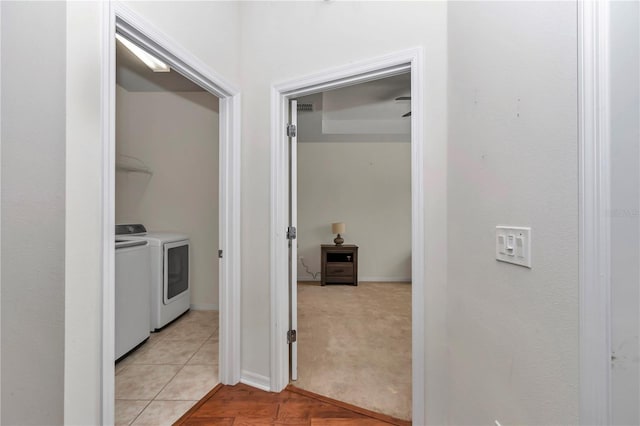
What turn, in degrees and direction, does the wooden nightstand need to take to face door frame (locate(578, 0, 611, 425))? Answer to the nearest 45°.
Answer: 0° — it already faces it

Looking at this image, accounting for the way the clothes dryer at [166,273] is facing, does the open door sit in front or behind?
in front

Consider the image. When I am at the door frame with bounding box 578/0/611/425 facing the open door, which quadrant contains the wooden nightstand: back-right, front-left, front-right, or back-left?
front-right

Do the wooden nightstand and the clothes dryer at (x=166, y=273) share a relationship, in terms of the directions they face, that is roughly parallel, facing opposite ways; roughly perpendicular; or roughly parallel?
roughly perpendicular

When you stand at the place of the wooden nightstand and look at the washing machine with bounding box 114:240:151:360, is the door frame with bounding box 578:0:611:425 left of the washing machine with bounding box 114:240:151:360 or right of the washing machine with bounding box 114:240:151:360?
left

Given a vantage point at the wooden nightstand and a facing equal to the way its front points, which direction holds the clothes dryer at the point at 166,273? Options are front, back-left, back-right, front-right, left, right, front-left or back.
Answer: front-right

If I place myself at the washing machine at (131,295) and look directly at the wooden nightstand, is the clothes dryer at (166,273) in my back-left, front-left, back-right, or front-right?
front-left

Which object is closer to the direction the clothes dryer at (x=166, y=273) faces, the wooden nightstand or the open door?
the open door

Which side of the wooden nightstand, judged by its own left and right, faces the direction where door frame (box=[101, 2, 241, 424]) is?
front

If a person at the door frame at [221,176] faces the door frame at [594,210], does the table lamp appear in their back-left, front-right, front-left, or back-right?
back-left

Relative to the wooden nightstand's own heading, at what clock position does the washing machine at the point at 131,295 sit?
The washing machine is roughly at 1 o'clock from the wooden nightstand.

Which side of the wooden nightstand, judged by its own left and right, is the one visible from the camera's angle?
front

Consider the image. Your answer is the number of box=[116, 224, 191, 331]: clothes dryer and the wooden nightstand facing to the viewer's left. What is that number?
0

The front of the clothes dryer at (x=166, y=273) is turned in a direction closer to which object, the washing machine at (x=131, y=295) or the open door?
the open door

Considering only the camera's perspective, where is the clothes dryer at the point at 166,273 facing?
facing the viewer and to the right of the viewer

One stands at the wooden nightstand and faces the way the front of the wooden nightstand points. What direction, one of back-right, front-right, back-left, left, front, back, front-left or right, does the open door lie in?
front

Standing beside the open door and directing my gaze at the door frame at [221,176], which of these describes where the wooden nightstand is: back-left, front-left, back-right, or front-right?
back-right
